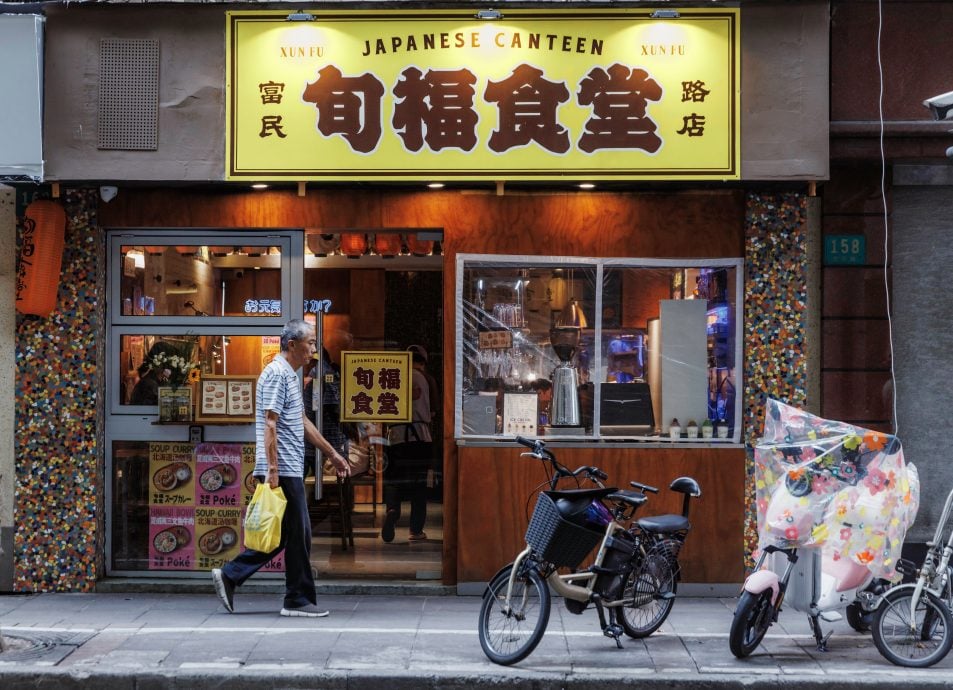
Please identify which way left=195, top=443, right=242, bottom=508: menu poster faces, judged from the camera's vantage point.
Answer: facing the viewer

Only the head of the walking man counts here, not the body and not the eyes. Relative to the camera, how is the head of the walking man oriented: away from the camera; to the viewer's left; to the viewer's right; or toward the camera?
to the viewer's right

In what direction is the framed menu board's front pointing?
toward the camera

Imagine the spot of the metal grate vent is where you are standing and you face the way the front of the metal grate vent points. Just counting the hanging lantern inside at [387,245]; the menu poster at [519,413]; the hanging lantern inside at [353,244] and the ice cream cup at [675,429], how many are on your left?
4

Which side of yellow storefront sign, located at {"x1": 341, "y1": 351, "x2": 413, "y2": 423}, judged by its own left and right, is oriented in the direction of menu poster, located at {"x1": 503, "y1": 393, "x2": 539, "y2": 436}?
left

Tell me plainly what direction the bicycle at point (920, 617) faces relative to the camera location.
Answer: facing to the left of the viewer

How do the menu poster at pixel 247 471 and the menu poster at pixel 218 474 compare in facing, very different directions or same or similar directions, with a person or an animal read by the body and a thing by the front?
same or similar directions

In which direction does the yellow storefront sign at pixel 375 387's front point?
toward the camera

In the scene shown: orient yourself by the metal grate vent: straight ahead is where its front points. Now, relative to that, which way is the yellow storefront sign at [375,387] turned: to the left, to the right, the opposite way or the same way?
the same way

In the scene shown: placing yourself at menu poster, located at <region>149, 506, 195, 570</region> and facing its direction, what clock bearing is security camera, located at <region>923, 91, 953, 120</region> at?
The security camera is roughly at 10 o'clock from the menu poster.

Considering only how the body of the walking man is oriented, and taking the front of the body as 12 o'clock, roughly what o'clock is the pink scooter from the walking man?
The pink scooter is roughly at 1 o'clock from the walking man.

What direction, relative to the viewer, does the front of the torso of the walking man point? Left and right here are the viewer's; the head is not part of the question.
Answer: facing to the right of the viewer
